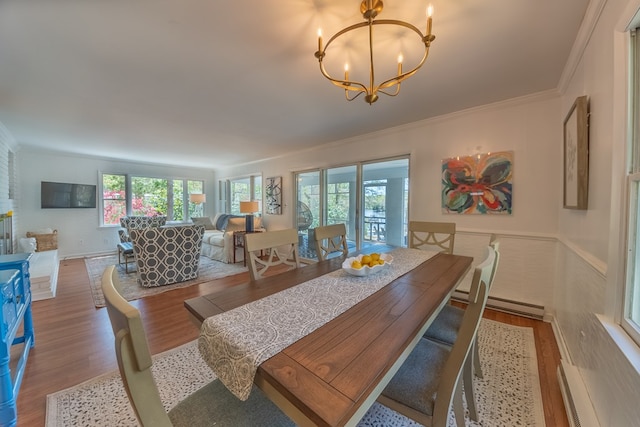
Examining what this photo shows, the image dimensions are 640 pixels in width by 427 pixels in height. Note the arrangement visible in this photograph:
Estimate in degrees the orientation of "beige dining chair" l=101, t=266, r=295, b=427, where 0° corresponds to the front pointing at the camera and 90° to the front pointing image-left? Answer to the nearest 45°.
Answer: approximately 225°

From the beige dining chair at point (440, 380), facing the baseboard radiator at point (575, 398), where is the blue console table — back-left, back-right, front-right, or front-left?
back-left

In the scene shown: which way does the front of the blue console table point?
to the viewer's right

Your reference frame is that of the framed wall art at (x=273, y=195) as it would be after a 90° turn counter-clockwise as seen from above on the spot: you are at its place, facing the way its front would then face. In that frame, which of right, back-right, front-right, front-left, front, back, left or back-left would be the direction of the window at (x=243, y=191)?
back

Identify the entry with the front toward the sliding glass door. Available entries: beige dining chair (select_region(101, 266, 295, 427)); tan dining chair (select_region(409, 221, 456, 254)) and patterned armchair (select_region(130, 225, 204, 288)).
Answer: beige dining chair (select_region(101, 266, 295, 427))

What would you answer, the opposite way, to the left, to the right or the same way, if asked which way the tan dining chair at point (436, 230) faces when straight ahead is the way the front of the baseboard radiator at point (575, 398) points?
to the left

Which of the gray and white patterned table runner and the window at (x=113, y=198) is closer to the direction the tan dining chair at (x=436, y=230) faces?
the gray and white patterned table runner

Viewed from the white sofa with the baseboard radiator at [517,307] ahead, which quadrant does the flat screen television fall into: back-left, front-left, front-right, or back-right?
back-right

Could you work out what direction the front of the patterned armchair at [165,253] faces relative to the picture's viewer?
facing away from the viewer

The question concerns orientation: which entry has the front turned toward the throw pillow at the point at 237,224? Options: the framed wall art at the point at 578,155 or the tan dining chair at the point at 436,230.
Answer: the framed wall art

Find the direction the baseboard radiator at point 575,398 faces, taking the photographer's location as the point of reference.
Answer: facing to the left of the viewer
